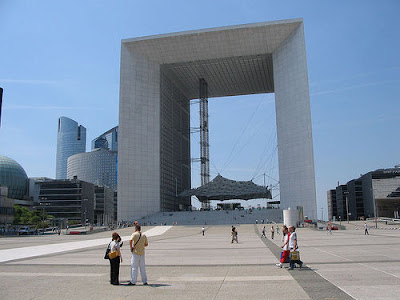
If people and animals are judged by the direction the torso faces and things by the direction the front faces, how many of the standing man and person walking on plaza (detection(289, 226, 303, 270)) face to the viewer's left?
1

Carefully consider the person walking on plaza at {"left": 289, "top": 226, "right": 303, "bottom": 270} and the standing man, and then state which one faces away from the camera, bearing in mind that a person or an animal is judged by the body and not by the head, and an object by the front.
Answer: the standing man

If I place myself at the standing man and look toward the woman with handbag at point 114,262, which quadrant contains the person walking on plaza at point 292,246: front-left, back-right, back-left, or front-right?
back-right

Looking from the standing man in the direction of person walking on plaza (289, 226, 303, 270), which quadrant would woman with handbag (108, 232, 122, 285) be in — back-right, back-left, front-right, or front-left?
back-left

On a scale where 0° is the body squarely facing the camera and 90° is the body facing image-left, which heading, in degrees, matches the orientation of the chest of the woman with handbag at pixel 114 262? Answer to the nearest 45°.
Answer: approximately 225°

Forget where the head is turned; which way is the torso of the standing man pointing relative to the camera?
away from the camera

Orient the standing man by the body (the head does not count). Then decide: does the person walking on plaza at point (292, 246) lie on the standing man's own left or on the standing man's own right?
on the standing man's own right

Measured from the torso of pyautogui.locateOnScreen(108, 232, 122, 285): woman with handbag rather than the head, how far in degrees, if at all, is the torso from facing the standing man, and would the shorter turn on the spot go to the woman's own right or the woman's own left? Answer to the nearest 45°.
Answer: approximately 45° to the woman's own right

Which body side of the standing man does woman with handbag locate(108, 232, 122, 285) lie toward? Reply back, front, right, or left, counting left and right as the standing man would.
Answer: left

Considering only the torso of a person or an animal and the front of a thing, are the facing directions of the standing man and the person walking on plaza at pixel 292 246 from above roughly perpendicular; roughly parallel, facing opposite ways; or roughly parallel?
roughly perpendicular
